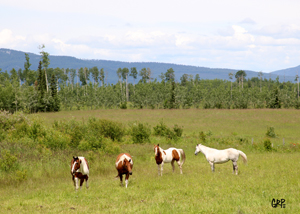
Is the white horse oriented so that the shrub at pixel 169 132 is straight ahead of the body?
no

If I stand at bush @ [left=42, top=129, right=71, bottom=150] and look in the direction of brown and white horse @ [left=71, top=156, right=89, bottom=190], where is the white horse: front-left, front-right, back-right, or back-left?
front-left

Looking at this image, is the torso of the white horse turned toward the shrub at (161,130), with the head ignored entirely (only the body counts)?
no

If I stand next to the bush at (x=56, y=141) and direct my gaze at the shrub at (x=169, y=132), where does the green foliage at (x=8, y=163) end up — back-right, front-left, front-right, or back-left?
back-right
